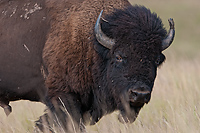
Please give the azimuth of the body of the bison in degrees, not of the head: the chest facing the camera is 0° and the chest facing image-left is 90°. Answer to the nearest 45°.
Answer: approximately 315°
